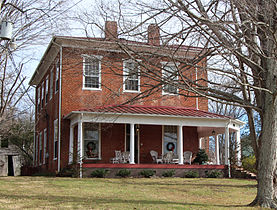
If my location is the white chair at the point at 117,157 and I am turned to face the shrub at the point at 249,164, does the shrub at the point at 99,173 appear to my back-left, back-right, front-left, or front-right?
back-right

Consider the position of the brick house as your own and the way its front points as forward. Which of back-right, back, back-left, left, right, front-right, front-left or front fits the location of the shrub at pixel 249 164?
left

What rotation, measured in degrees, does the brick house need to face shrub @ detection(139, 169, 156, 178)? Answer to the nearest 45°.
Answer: approximately 45° to its left

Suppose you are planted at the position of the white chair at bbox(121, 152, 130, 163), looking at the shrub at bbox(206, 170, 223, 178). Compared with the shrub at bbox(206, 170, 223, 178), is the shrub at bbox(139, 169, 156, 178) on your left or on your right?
right

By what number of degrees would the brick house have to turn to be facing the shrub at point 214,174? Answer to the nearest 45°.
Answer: approximately 90° to its left

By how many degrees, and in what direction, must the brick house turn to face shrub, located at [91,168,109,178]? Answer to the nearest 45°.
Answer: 0° — it already faces it

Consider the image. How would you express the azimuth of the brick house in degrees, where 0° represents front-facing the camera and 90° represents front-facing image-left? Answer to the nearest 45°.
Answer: approximately 0°

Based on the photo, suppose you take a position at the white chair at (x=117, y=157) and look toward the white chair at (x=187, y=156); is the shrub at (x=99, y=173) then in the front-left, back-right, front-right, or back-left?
back-right

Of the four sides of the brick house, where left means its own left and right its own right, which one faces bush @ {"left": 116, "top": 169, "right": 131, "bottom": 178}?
front
